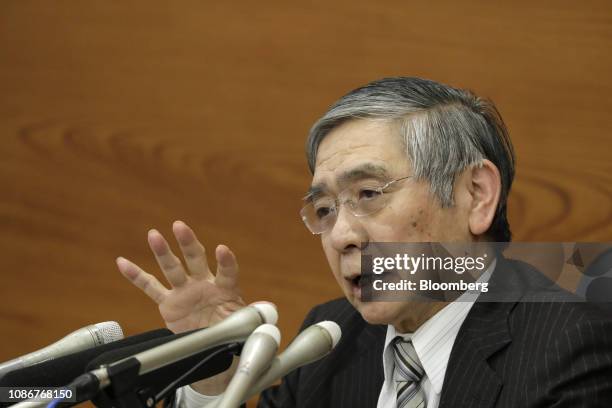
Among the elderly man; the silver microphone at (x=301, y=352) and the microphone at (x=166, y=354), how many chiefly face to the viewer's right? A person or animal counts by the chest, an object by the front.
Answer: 2

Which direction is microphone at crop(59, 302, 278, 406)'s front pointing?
to the viewer's right

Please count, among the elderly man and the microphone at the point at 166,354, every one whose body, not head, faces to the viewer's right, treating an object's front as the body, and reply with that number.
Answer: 1

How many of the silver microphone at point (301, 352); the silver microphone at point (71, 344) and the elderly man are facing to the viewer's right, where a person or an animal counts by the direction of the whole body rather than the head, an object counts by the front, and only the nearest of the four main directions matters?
2

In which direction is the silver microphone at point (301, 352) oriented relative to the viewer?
to the viewer's right

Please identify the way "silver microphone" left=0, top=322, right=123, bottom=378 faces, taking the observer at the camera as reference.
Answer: facing to the right of the viewer

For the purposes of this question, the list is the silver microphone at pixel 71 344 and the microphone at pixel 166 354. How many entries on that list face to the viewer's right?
2

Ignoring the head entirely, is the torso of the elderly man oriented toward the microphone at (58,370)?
yes

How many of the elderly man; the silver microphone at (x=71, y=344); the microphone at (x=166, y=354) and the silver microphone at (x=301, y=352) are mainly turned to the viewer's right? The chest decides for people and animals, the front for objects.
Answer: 3
